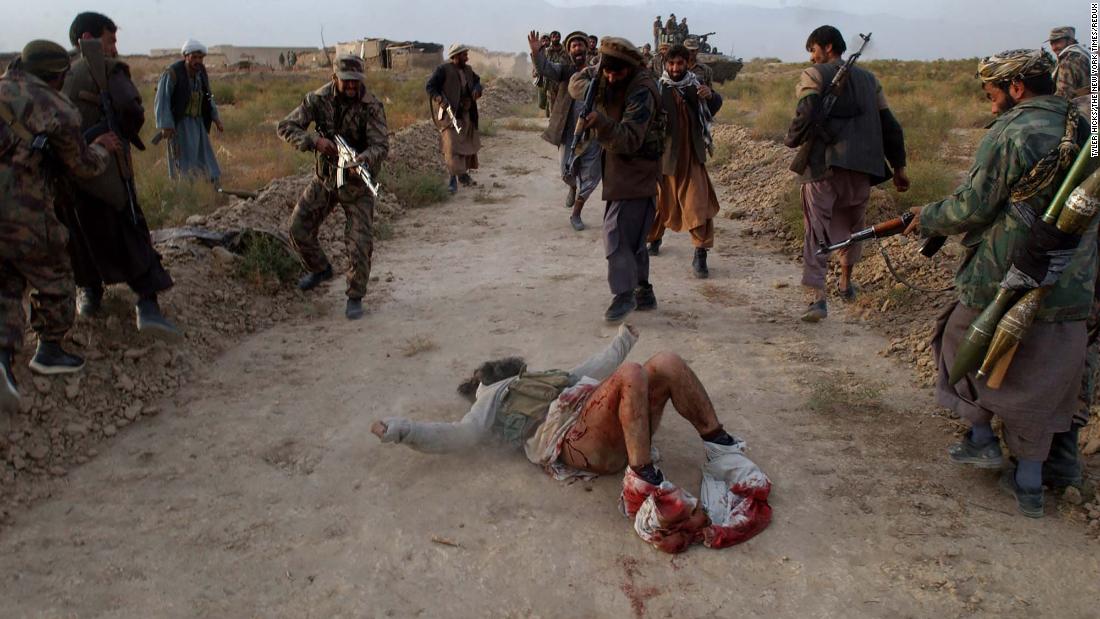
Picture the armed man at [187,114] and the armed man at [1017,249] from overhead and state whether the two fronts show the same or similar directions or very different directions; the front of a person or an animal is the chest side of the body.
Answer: very different directions

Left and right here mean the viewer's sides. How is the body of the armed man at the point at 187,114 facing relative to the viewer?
facing the viewer and to the right of the viewer

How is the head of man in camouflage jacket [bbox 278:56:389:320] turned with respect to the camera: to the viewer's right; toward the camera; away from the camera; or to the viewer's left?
toward the camera

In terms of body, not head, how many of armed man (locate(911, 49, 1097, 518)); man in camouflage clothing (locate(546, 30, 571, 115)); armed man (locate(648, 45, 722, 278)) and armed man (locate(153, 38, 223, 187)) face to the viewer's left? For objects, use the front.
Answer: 1

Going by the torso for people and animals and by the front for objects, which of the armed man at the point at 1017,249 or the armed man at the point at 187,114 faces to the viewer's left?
the armed man at the point at 1017,249

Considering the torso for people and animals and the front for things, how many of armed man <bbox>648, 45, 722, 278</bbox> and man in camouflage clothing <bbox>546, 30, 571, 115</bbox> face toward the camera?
2

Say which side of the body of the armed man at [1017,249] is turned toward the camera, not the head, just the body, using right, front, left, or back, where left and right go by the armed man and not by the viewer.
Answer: left

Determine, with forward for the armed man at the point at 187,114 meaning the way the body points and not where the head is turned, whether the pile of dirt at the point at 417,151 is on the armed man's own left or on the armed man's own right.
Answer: on the armed man's own left

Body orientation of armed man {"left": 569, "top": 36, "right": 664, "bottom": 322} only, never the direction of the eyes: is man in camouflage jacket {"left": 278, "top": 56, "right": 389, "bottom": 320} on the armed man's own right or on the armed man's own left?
on the armed man's own right

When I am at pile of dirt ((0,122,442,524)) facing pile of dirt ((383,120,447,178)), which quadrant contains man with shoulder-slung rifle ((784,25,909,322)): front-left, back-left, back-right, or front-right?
front-right

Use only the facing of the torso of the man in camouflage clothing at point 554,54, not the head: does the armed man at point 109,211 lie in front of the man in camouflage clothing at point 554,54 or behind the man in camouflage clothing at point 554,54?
in front

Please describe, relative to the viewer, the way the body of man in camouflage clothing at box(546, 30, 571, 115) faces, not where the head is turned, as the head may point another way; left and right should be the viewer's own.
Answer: facing the viewer

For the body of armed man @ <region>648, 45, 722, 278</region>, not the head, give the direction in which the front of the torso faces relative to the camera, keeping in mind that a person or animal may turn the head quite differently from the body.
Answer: toward the camera

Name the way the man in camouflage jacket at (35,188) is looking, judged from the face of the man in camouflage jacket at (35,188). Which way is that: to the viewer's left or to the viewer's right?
to the viewer's right

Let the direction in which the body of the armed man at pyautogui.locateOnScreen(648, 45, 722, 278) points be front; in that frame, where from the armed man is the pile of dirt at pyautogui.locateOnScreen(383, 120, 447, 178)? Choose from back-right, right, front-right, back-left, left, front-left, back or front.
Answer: back-right

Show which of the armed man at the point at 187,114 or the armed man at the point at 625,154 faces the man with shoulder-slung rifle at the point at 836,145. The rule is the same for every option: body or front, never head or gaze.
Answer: the armed man at the point at 187,114

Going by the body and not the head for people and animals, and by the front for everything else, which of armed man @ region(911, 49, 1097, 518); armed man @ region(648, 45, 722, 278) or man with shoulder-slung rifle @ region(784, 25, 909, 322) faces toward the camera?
armed man @ region(648, 45, 722, 278)

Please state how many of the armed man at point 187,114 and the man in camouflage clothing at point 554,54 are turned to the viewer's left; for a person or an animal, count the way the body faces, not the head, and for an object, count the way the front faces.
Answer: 0
